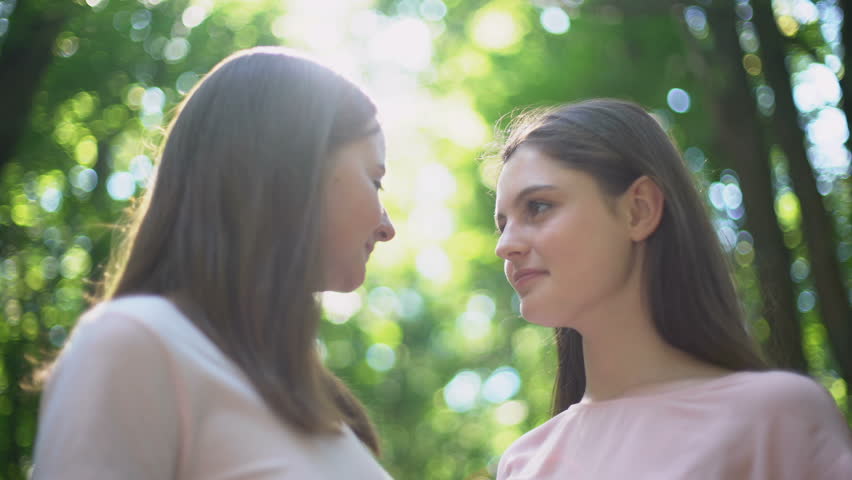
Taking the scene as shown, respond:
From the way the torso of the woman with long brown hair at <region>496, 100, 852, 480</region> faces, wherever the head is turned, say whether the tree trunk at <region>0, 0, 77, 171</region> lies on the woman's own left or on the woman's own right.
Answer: on the woman's own right

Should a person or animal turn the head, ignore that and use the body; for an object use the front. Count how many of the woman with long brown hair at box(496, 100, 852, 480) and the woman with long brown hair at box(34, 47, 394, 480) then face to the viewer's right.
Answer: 1

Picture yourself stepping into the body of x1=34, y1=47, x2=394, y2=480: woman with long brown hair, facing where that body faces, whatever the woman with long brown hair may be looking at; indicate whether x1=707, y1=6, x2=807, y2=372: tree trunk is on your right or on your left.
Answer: on your left

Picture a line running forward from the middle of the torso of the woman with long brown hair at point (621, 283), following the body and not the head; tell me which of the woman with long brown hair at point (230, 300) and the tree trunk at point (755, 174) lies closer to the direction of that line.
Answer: the woman with long brown hair

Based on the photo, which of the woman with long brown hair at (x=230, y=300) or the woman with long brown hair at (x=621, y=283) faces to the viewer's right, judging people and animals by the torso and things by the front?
the woman with long brown hair at (x=230, y=300)

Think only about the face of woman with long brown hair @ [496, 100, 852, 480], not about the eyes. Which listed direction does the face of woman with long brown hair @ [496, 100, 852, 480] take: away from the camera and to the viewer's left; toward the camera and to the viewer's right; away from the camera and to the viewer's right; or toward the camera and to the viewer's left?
toward the camera and to the viewer's left

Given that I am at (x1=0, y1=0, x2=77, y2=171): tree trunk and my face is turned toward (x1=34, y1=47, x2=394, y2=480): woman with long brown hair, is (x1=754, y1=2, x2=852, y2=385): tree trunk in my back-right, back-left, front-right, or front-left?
front-left

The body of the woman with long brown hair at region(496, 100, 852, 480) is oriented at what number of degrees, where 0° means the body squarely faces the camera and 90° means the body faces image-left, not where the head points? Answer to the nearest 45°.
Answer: approximately 45°

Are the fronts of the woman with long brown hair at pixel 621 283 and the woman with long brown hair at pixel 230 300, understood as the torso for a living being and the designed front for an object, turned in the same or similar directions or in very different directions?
very different directions

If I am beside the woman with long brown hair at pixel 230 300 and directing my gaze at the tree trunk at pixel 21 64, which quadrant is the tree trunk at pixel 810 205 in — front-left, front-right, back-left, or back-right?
front-right

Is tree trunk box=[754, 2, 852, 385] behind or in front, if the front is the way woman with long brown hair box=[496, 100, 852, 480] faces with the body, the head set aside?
behind

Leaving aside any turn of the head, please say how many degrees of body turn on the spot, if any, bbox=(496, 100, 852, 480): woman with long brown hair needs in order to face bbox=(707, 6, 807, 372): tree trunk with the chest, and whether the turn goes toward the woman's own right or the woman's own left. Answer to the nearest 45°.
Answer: approximately 135° to the woman's own right

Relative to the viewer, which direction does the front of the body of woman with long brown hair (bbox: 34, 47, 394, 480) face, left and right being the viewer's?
facing to the right of the viewer

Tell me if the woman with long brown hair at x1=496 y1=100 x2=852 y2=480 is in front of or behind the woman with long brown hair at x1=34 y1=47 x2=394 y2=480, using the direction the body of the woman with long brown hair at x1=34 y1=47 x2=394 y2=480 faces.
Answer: in front

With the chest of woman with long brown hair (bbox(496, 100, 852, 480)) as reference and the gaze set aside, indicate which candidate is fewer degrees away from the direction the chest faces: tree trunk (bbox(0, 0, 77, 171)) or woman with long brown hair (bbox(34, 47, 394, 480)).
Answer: the woman with long brown hair
